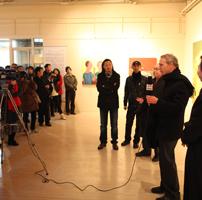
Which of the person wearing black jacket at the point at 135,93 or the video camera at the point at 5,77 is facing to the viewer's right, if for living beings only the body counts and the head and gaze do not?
the video camera

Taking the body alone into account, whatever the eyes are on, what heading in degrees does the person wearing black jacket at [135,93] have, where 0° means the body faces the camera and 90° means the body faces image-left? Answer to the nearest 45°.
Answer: approximately 0°

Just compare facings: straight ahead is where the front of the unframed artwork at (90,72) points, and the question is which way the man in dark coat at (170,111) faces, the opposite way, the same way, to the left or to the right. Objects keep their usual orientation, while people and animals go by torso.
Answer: to the right

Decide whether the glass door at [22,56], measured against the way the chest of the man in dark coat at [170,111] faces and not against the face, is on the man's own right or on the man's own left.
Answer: on the man's own right

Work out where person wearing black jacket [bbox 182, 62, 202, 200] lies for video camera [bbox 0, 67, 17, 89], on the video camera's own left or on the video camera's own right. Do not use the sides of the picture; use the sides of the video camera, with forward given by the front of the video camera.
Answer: on the video camera's own right

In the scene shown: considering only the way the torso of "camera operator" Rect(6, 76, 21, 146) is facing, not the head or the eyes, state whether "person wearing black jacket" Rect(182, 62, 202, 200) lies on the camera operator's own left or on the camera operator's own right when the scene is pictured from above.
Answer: on the camera operator's own right

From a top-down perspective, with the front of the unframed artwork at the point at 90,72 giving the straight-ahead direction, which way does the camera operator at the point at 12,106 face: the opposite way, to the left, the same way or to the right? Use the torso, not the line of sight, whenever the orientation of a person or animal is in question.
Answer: to the left

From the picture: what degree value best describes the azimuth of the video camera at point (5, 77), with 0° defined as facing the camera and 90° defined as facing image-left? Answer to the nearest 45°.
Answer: approximately 270°

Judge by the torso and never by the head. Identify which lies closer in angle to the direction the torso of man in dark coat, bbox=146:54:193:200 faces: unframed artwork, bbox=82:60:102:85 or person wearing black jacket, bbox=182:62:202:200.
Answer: the unframed artwork

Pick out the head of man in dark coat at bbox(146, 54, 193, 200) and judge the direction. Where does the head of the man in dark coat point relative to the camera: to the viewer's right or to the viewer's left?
to the viewer's left

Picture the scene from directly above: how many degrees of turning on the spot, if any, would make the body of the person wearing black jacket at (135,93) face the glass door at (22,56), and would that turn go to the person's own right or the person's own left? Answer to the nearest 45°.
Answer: approximately 135° to the person's own right

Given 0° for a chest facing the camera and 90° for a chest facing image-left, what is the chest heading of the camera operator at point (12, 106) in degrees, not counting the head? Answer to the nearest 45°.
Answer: approximately 270°

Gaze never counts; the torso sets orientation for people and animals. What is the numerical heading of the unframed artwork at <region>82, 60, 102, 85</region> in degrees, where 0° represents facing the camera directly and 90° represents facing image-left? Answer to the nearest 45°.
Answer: approximately 0°

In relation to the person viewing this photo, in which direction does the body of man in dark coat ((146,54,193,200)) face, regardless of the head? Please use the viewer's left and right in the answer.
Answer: facing to the left of the viewer
